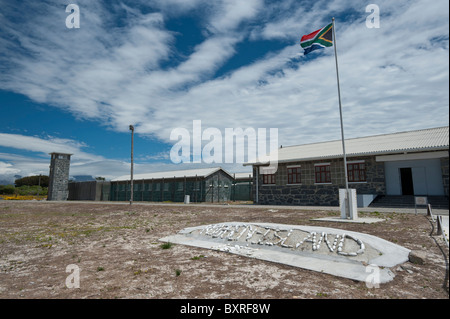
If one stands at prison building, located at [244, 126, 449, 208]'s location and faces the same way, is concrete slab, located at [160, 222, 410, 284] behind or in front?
in front

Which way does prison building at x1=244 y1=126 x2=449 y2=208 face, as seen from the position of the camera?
facing the viewer and to the left of the viewer

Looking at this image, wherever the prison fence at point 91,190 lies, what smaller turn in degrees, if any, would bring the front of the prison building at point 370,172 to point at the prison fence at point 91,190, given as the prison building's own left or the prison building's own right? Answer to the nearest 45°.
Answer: approximately 45° to the prison building's own right

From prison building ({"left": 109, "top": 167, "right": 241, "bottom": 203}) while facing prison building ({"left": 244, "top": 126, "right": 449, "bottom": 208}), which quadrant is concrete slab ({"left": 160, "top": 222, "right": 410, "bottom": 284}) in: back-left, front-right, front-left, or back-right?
front-right

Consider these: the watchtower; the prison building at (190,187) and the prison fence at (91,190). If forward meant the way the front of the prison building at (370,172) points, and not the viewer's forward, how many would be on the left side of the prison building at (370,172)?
0

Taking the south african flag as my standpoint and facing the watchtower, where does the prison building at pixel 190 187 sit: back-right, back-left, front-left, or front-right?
front-right

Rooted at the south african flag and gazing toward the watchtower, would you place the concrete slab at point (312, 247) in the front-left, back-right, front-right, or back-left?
back-left

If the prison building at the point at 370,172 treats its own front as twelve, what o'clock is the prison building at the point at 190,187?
the prison building at the point at 190,187 is roughly at 2 o'clock from the prison building at the point at 370,172.

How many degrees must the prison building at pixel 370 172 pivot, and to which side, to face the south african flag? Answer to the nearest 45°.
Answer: approximately 45° to its left

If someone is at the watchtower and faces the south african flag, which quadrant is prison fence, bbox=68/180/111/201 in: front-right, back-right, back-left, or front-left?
front-left

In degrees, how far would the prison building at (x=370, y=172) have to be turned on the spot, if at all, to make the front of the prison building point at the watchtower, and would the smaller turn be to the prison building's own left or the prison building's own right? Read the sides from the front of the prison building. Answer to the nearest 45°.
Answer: approximately 45° to the prison building's own right
